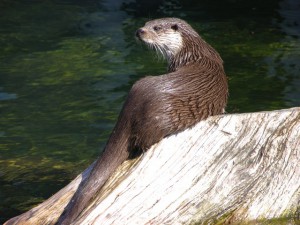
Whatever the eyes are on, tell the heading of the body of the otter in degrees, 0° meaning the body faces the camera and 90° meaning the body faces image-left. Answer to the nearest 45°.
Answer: approximately 225°
